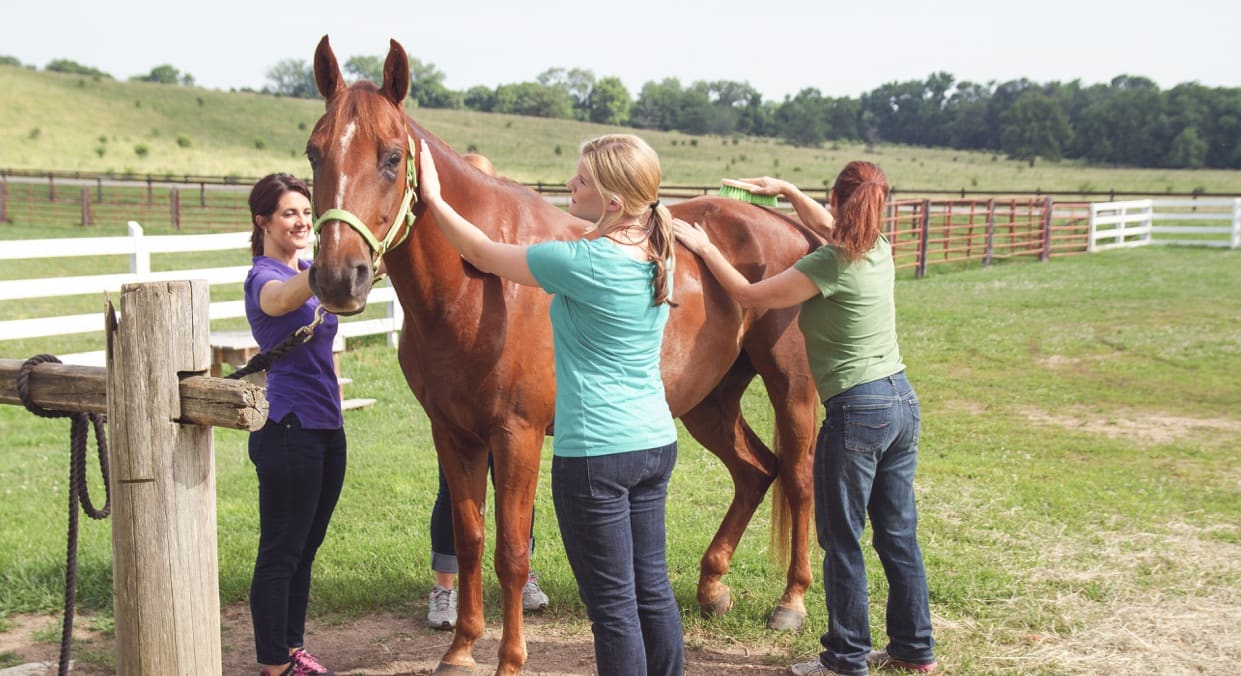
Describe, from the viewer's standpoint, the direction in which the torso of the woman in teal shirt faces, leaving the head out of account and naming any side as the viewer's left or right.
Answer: facing away from the viewer and to the left of the viewer

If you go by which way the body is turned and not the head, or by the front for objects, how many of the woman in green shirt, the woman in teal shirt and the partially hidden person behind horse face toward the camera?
1

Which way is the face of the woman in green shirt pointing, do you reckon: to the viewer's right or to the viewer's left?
to the viewer's left

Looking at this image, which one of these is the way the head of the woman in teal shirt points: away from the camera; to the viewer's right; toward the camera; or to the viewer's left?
to the viewer's left

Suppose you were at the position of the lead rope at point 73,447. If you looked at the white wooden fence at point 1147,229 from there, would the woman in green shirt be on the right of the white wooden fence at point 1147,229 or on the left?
right

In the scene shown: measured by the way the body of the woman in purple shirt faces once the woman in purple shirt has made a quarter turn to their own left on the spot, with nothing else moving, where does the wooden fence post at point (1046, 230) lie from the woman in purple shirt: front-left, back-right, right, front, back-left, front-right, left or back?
front

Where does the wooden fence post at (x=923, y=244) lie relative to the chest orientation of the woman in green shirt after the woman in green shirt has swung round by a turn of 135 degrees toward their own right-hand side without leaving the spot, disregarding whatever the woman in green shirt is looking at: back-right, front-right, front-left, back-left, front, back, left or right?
left

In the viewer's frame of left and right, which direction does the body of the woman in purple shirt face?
facing the viewer and to the right of the viewer

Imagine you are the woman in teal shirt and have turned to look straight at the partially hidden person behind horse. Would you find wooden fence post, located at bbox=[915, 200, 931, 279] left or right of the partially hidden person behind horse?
right

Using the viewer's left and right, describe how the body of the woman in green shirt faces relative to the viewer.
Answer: facing away from the viewer and to the left of the viewer

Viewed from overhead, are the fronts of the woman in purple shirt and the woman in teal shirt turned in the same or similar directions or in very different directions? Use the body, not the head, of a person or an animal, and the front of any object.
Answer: very different directions

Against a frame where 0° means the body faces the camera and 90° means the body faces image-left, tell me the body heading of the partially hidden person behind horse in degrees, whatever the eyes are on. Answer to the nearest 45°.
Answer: approximately 0°

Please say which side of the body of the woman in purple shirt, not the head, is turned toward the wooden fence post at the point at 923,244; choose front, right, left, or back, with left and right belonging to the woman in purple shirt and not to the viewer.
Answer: left

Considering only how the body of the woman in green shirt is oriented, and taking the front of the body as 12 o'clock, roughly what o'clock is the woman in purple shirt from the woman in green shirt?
The woman in purple shirt is roughly at 10 o'clock from the woman in green shirt.

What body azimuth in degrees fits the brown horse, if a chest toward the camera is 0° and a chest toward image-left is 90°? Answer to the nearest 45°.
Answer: approximately 45°
